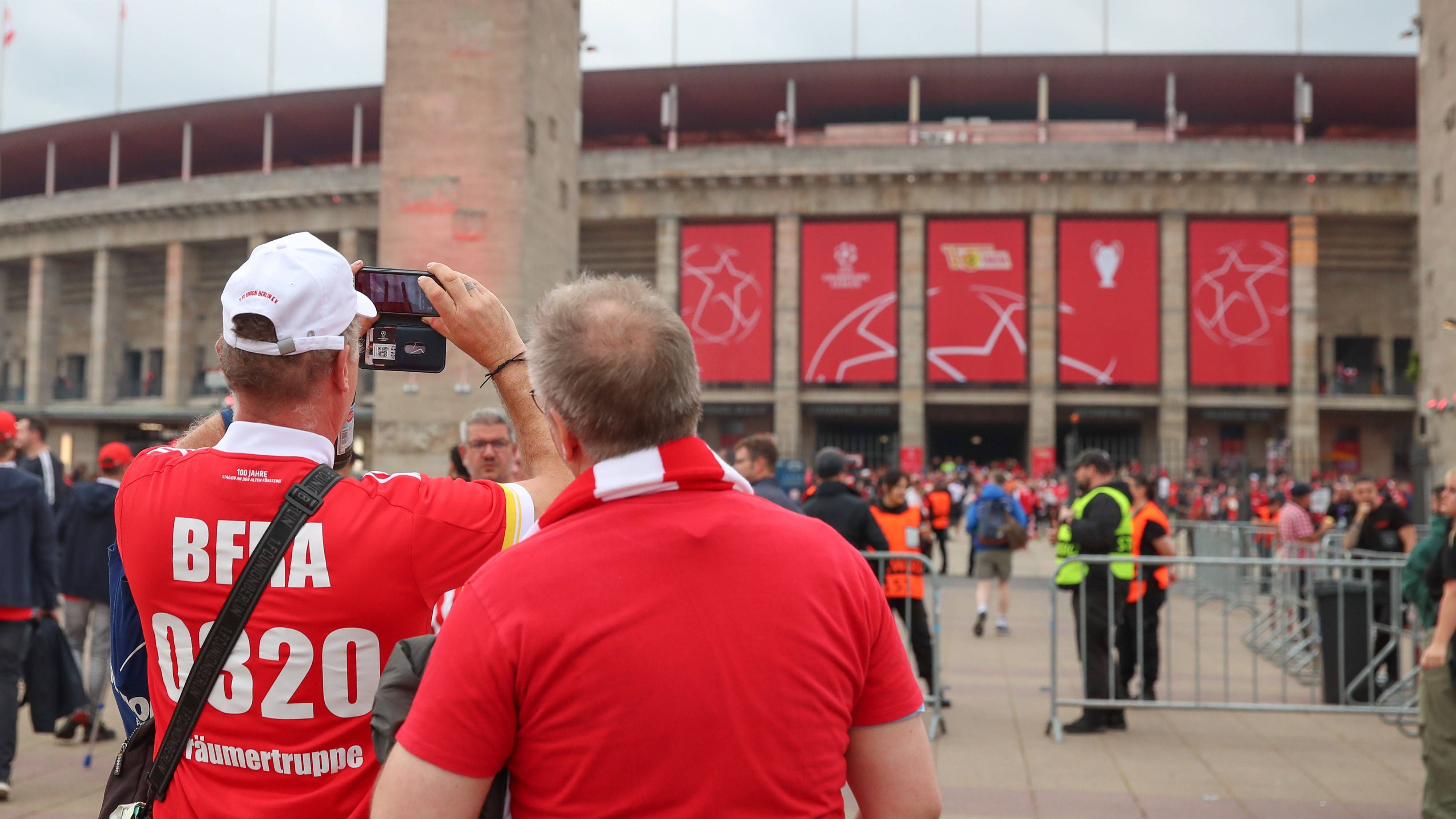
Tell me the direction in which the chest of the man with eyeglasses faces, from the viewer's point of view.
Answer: toward the camera

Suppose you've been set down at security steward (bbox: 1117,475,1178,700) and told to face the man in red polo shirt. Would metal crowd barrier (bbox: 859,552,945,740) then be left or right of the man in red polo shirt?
right

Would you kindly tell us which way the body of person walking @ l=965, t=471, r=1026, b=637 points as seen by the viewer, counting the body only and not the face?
away from the camera

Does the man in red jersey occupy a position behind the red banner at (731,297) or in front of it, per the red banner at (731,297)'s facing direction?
in front

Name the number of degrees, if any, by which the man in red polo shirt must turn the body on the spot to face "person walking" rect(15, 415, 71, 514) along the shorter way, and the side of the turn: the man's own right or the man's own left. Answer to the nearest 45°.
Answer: approximately 45° to the man's own left

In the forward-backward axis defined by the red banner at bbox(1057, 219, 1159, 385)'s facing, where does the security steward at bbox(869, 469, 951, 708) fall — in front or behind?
in front

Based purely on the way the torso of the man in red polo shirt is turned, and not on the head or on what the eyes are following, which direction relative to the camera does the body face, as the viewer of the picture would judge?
away from the camera

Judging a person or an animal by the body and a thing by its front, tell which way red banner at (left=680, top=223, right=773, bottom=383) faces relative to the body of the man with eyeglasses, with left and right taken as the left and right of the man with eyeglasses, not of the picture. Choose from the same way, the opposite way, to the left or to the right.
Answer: the same way

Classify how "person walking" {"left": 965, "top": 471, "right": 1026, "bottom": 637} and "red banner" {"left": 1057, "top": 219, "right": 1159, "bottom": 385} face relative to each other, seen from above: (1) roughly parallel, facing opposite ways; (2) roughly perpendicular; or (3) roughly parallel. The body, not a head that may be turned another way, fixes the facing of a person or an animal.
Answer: roughly parallel, facing opposite ways

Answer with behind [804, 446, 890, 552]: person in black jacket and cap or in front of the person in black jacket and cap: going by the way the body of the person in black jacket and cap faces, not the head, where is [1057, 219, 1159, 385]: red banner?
in front

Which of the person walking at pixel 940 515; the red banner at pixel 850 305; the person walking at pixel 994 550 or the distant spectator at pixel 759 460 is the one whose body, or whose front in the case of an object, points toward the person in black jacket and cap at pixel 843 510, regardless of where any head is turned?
the red banner

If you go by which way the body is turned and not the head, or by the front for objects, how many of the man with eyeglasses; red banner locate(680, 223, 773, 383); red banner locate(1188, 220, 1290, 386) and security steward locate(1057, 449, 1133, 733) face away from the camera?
0

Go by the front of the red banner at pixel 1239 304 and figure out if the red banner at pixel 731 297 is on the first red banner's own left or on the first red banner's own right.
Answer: on the first red banner's own right

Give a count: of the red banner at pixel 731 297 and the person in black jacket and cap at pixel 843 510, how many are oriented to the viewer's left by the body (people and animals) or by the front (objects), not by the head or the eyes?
0

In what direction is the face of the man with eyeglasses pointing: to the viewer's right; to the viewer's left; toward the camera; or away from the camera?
toward the camera

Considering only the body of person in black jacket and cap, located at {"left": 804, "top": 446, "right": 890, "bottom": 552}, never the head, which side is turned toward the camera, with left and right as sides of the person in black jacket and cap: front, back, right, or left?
back
